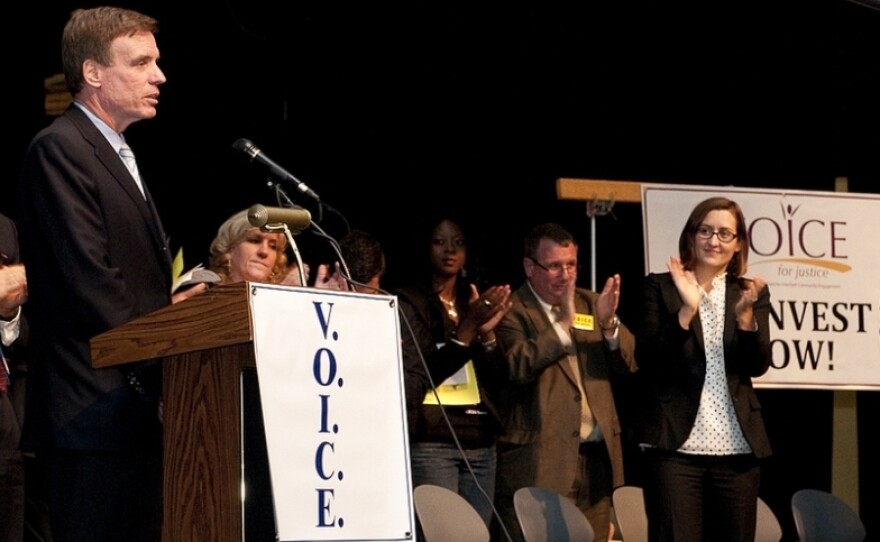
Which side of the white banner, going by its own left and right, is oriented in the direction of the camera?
front

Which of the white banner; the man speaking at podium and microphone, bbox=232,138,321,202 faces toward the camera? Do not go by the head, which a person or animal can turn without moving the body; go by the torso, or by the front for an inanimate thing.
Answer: the white banner

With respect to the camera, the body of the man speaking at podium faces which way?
to the viewer's right

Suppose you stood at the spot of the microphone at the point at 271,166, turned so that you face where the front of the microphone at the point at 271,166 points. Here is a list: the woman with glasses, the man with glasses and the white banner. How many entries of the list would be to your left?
0

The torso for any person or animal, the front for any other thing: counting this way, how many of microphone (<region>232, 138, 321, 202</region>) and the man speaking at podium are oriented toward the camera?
0

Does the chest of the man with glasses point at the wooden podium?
no

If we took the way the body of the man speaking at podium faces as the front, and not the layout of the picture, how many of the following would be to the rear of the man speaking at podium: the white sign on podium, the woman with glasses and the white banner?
0

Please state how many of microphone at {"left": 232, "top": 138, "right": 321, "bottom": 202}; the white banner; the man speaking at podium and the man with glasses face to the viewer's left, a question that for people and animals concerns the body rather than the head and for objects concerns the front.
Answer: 1

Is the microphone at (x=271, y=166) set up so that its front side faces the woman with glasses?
no

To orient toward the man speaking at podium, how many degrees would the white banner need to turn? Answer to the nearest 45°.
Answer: approximately 45° to its right

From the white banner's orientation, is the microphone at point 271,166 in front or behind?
in front

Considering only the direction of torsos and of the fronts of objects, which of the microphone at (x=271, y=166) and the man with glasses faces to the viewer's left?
the microphone

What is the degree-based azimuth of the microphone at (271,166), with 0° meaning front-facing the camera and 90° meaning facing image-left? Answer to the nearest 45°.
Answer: approximately 90°

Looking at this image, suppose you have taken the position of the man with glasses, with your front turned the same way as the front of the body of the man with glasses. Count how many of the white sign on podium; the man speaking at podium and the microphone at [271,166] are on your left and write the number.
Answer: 0

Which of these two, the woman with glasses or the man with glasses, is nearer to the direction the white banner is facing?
the woman with glasses

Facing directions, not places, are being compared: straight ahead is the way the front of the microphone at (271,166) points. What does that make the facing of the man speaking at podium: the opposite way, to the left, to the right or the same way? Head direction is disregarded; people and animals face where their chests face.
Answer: the opposite way

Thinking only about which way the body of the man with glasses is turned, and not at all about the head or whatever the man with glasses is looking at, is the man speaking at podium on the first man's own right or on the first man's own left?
on the first man's own right

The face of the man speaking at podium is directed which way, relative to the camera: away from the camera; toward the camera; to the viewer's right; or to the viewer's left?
to the viewer's right
